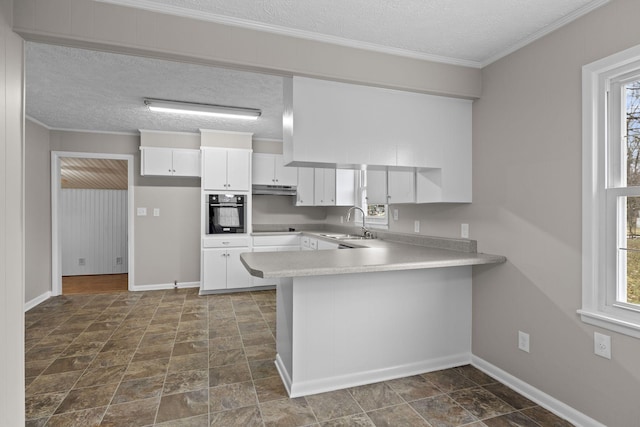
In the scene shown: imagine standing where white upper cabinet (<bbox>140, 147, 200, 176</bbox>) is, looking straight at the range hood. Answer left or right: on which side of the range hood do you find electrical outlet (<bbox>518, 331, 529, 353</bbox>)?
right

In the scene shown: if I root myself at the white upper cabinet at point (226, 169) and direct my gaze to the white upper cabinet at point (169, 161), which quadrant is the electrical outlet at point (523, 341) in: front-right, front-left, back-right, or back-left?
back-left

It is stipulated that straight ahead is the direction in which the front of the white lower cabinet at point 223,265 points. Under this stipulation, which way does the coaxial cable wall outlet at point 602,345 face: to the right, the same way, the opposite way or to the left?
to the right

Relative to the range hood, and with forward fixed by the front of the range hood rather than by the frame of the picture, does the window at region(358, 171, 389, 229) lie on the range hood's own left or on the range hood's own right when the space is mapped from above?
on the range hood's own left

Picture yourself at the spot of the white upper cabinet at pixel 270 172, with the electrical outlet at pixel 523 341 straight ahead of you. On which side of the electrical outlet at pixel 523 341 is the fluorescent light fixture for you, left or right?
right

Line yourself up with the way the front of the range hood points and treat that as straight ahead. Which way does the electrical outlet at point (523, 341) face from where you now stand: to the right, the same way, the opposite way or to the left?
to the right

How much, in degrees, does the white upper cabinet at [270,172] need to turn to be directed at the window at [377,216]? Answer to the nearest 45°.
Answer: approximately 45° to its left

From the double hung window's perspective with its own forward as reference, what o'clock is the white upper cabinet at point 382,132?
The white upper cabinet is roughly at 1 o'clock from the double hung window.

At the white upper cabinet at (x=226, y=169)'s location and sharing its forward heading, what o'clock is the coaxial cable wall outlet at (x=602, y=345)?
The coaxial cable wall outlet is roughly at 11 o'clock from the white upper cabinet.

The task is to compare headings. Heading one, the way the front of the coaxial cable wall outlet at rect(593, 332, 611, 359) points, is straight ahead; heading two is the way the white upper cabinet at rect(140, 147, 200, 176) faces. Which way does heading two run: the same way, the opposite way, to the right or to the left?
to the left

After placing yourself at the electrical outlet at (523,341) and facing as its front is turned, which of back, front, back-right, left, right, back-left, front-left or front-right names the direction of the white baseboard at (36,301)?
front-right

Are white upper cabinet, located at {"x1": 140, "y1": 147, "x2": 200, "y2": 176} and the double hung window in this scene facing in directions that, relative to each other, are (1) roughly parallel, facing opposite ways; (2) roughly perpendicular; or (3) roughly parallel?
roughly perpendicular
